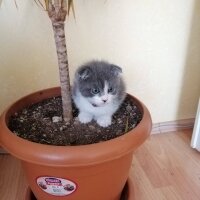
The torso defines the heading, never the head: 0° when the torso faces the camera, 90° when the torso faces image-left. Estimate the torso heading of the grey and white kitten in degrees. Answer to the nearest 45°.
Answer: approximately 0°
